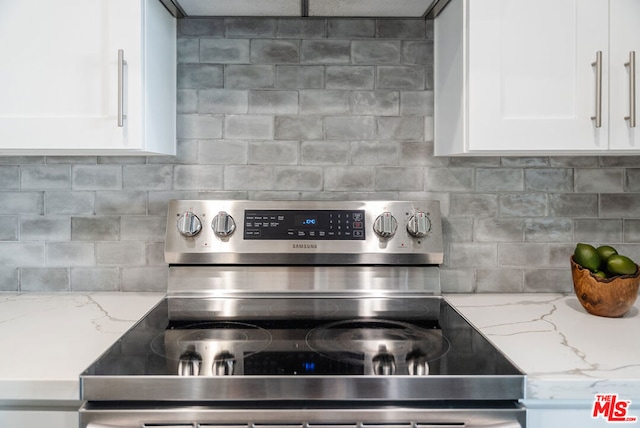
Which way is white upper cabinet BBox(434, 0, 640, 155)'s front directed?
toward the camera

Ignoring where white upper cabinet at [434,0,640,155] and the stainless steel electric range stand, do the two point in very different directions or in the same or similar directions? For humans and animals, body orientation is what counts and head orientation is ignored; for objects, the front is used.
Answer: same or similar directions

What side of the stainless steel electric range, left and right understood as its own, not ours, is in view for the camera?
front

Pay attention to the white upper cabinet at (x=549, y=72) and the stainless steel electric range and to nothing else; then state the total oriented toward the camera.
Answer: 2

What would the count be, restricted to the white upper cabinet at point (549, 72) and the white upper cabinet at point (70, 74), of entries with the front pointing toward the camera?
2

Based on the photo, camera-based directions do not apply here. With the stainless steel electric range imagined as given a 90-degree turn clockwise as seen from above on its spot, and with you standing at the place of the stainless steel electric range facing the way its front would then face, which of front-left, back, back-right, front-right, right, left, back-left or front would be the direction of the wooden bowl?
back

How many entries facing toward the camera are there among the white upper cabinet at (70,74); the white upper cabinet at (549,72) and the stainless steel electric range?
3

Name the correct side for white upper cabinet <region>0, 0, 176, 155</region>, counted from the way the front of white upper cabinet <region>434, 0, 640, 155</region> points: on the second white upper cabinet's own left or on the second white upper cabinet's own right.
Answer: on the second white upper cabinet's own right
